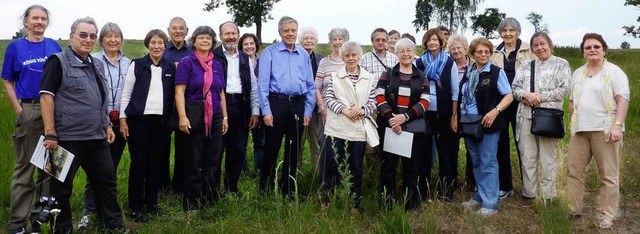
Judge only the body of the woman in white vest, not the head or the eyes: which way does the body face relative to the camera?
toward the camera

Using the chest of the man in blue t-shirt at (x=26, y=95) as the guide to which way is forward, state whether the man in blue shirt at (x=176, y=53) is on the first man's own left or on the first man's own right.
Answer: on the first man's own left

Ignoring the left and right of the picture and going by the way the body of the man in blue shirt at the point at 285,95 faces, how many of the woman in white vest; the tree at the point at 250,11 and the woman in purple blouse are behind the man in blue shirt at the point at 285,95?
1

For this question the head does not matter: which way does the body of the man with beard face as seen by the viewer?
toward the camera

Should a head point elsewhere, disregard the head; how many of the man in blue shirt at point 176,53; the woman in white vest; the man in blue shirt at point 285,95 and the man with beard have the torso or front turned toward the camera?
4

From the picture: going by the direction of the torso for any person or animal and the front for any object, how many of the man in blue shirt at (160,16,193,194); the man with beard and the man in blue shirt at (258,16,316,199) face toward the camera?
3

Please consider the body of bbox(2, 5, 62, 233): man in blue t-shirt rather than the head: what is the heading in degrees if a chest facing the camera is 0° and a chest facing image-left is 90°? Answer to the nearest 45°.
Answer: approximately 315°

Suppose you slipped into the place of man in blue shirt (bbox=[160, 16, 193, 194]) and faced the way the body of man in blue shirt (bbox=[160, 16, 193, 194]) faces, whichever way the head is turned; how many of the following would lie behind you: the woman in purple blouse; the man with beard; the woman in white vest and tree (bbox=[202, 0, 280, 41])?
1

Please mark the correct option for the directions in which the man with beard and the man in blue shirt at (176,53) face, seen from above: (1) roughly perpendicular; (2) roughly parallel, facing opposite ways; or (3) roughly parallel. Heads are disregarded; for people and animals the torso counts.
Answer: roughly parallel

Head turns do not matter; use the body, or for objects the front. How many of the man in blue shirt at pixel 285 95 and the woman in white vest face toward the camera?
2

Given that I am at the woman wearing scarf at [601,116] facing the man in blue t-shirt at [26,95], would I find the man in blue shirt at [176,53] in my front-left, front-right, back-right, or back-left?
front-right

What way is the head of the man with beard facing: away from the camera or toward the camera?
toward the camera

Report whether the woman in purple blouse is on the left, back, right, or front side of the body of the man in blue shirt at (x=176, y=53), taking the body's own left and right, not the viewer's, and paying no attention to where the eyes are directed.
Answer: front

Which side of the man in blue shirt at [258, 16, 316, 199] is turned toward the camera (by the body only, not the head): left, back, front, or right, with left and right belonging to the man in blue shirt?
front

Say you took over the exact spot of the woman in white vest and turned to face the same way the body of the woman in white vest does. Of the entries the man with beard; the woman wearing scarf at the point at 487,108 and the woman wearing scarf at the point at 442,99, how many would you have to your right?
1
